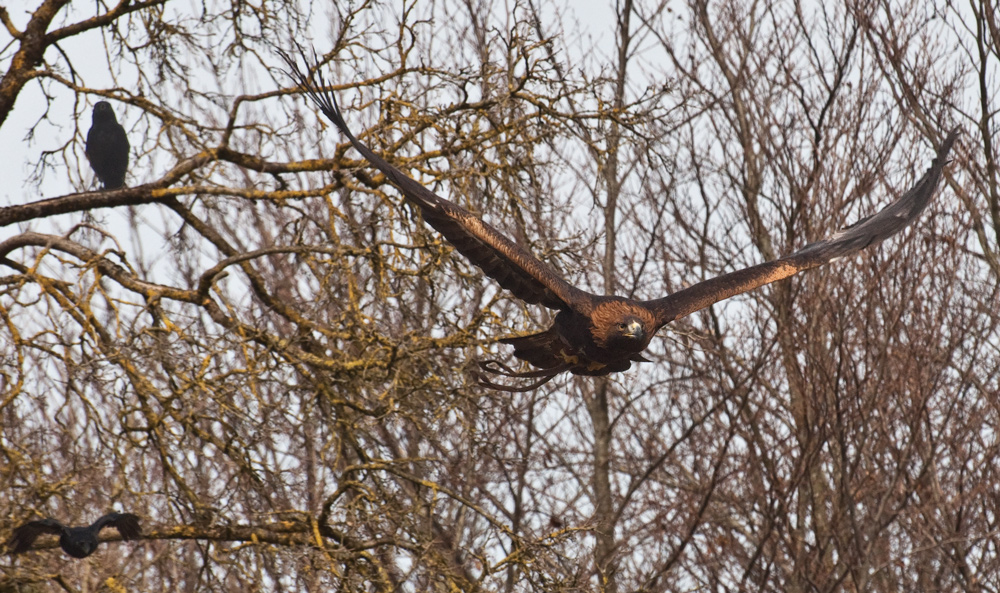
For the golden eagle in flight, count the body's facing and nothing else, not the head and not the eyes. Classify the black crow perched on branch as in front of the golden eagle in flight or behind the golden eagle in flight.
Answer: behind

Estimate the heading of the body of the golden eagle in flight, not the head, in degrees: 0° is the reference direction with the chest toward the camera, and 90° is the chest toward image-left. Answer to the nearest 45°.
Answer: approximately 315°

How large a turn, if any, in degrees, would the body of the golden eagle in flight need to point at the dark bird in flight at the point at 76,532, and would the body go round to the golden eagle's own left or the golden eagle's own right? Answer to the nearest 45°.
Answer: approximately 135° to the golden eagle's own right
